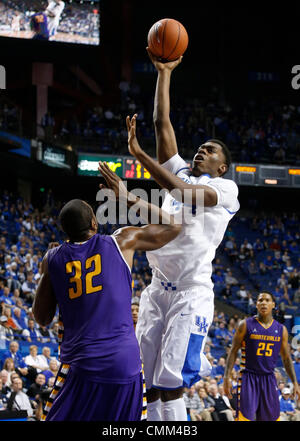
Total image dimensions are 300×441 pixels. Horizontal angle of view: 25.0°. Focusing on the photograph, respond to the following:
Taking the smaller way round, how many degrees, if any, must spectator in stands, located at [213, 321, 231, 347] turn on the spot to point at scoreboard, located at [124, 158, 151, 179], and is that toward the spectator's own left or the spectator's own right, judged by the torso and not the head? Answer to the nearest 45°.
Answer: approximately 135° to the spectator's own right

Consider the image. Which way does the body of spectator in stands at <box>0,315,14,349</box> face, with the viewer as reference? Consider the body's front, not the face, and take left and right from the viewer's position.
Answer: facing the viewer and to the right of the viewer

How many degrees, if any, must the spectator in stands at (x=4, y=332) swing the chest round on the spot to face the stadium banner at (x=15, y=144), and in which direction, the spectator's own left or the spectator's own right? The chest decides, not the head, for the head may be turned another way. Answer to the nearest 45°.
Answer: approximately 135° to the spectator's own left

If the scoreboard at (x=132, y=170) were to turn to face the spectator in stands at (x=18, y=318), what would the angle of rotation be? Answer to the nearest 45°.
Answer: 0° — it already faces them

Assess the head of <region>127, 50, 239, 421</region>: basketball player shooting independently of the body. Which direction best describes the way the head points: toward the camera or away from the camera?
toward the camera

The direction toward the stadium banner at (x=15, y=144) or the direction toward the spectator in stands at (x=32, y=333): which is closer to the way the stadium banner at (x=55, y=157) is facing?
the spectator in stands

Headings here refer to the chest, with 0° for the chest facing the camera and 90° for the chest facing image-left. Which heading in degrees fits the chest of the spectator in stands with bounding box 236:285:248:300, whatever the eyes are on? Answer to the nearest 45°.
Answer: approximately 0°

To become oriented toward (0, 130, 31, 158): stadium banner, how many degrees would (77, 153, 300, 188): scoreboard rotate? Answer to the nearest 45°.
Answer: approximately 45° to its right

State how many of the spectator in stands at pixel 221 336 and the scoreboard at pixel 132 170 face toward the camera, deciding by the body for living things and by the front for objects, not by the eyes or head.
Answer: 2

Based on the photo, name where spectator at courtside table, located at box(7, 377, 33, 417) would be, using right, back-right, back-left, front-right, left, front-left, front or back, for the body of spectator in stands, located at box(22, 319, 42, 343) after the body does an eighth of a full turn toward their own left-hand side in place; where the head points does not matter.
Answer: right

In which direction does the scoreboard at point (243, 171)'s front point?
toward the camera

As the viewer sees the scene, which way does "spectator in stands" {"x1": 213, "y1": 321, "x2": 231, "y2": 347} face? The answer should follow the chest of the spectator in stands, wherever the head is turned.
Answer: toward the camera

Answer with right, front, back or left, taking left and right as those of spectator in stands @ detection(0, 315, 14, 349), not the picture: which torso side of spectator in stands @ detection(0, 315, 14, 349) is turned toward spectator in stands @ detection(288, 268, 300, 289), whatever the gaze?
left

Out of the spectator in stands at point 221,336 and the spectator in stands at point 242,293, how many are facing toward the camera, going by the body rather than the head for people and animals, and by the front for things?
2

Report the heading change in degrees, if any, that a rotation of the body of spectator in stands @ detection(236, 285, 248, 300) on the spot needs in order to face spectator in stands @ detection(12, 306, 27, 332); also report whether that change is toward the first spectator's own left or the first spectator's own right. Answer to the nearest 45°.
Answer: approximately 45° to the first spectator's own right

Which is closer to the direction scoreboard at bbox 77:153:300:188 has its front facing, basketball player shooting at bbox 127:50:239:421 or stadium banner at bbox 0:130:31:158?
the basketball player shooting
